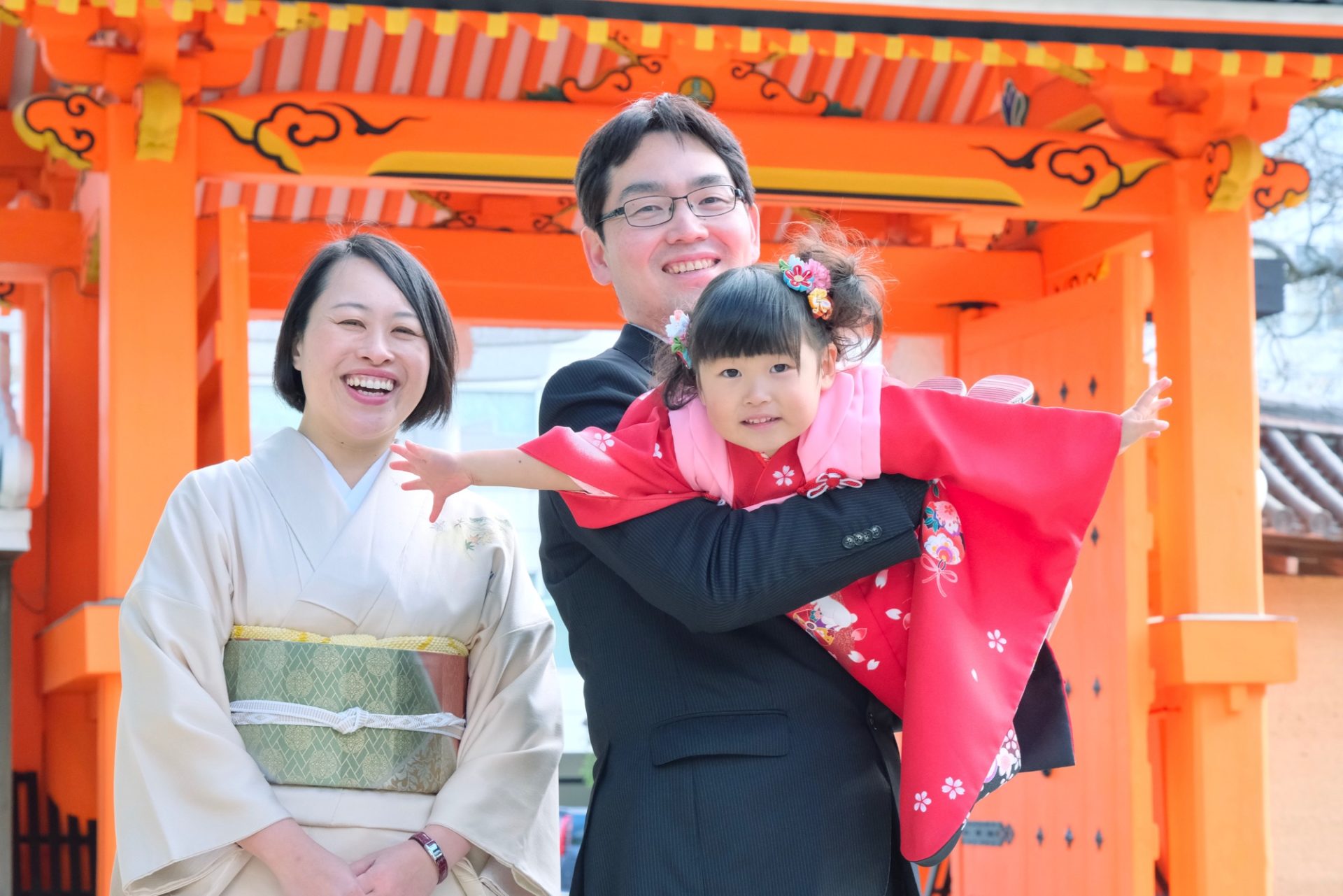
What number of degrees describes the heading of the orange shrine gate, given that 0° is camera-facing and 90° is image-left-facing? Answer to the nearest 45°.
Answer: approximately 0°

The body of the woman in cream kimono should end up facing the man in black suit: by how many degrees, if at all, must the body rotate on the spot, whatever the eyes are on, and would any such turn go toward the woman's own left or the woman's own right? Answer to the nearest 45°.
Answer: approximately 45° to the woman's own left

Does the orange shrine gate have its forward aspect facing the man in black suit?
yes

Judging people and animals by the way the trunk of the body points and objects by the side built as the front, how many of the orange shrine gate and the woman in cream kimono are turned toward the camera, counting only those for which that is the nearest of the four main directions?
2

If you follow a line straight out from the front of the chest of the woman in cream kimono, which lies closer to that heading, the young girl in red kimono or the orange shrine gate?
the young girl in red kimono
